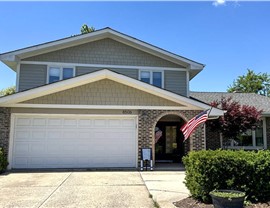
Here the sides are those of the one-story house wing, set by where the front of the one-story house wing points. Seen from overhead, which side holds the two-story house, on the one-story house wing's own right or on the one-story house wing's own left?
on the one-story house wing's own right

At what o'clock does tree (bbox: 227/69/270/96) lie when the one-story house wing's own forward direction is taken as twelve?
The tree is roughly at 6 o'clock from the one-story house wing.

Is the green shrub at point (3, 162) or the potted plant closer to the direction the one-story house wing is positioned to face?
the potted plant

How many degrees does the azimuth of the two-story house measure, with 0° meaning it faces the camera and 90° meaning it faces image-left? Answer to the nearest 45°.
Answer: approximately 0°

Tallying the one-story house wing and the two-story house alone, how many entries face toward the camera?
2

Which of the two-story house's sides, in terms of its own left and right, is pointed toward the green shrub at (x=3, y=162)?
right

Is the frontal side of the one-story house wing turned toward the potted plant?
yes

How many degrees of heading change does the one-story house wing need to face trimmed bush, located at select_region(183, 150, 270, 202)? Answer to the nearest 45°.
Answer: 0° — it already faces it

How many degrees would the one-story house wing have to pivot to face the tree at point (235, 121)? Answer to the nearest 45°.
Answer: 0° — it already faces it

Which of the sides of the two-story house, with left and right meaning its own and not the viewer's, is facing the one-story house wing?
left

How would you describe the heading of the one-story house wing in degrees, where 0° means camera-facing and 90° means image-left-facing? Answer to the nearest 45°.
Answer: approximately 0°

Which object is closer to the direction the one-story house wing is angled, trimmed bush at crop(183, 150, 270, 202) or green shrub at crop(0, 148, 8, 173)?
the trimmed bush
